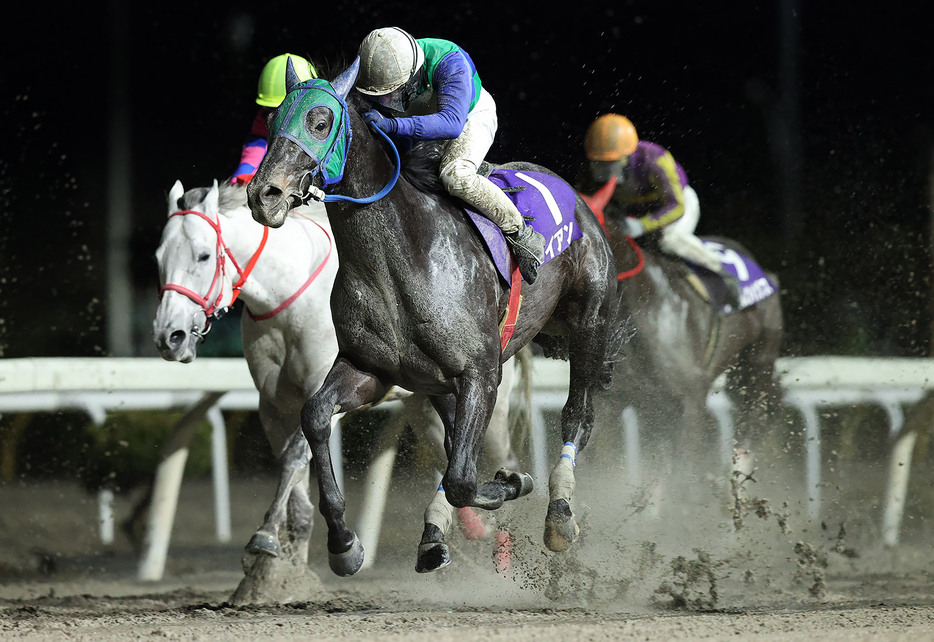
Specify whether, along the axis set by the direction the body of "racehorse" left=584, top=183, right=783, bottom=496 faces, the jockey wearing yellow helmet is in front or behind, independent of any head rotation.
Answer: in front

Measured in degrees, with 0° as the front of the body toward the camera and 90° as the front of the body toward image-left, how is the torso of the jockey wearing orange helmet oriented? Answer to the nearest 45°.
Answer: approximately 45°

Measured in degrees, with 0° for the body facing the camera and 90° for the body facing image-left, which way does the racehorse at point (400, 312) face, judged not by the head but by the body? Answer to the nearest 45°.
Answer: approximately 45°

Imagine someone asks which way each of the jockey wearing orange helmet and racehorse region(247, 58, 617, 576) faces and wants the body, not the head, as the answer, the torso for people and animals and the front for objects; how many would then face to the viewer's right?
0

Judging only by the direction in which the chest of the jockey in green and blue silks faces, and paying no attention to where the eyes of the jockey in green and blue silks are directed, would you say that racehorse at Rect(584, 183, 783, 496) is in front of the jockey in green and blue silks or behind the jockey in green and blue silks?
behind

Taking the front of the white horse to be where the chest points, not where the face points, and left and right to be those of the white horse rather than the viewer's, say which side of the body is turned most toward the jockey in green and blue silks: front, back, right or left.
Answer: left

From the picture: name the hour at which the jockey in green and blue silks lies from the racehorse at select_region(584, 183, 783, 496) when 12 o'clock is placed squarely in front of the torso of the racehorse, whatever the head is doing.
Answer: The jockey in green and blue silks is roughly at 11 o'clock from the racehorse.

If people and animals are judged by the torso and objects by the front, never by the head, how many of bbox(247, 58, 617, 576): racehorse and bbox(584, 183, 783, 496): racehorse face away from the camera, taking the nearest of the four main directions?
0

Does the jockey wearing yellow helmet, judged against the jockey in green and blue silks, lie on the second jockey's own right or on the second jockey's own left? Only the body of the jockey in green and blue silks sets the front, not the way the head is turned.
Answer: on the second jockey's own right

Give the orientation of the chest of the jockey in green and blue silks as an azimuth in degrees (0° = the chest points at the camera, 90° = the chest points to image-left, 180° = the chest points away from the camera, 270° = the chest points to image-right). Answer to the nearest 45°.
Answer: approximately 45°
